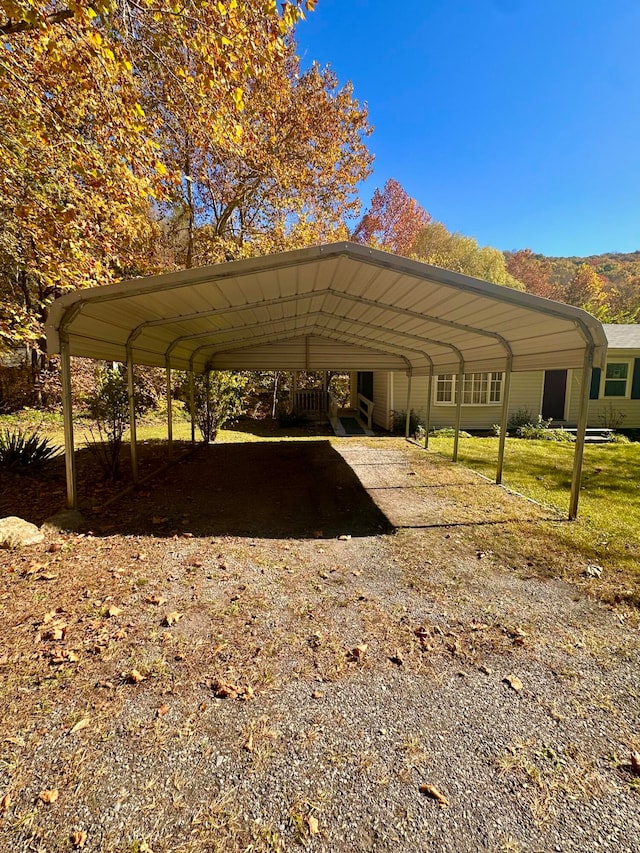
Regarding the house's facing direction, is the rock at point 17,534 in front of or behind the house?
in front

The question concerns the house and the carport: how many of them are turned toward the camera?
2

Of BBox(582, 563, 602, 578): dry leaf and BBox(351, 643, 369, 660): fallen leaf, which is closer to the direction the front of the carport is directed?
the fallen leaf

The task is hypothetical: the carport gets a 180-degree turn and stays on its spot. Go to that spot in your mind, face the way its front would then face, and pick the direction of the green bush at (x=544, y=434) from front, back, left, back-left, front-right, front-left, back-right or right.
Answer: front-right

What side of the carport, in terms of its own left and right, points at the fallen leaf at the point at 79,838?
front

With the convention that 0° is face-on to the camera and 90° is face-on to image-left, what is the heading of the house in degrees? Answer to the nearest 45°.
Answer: approximately 0°

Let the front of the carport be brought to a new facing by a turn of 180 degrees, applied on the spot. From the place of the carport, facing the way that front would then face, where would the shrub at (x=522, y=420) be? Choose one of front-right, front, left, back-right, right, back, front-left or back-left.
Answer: front-right

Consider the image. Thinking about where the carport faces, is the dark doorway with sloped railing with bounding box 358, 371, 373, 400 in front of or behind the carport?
behind

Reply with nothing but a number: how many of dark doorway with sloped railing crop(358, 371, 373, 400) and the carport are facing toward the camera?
2

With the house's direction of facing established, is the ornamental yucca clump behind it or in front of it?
in front

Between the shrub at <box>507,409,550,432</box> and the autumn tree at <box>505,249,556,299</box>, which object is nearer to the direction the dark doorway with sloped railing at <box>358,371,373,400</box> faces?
the shrub

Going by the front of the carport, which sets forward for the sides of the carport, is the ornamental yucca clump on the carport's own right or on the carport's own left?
on the carport's own right

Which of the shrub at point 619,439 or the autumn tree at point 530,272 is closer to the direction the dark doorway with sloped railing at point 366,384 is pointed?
the shrub
